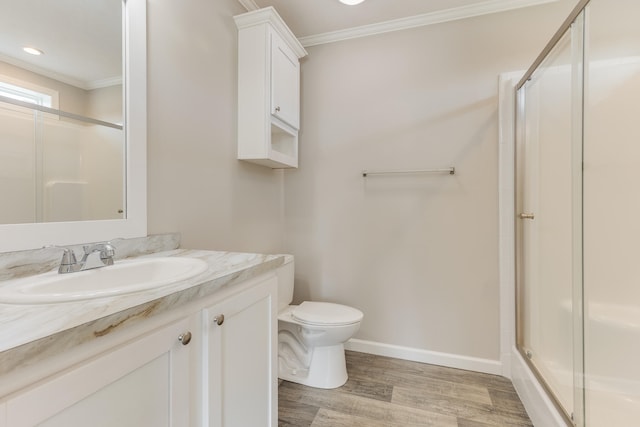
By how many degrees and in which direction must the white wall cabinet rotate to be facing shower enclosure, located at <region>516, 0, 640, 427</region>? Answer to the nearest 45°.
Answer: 0° — it already faces it

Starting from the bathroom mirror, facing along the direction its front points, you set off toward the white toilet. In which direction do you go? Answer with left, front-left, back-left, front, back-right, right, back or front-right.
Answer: front-left

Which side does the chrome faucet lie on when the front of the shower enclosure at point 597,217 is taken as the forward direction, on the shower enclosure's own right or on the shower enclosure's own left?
on the shower enclosure's own left

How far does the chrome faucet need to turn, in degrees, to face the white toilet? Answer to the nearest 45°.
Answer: approximately 45° to its left

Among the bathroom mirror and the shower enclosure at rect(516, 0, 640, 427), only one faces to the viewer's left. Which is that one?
the shower enclosure

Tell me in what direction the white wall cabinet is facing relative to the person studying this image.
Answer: facing the viewer and to the right of the viewer

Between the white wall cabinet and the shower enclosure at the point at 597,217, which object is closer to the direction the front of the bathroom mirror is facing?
the shower enclosure

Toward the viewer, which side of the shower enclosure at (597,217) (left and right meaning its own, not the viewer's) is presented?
left

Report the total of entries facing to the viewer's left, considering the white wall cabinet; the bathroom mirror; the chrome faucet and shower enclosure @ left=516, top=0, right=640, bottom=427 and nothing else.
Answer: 1

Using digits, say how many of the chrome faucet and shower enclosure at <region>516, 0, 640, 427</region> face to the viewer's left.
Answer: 1

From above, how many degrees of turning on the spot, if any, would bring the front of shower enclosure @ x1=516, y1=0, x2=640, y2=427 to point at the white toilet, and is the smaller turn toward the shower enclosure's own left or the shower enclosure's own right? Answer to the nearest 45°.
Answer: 0° — it already faces it

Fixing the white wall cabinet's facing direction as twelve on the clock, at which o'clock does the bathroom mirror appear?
The bathroom mirror is roughly at 3 o'clock from the white wall cabinet.

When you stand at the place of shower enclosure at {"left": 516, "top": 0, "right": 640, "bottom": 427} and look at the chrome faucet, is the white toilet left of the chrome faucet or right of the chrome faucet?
right

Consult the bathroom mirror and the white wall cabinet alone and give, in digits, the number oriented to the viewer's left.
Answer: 0

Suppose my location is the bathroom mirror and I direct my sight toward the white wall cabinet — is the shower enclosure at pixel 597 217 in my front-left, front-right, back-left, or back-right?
front-right
